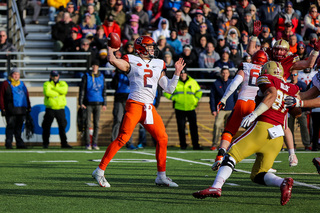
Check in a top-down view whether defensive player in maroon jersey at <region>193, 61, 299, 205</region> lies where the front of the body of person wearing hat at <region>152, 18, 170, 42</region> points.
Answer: yes

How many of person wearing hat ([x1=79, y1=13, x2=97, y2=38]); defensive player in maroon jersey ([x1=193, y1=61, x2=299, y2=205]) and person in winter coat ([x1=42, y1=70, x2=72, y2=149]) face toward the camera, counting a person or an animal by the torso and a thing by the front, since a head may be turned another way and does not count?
2

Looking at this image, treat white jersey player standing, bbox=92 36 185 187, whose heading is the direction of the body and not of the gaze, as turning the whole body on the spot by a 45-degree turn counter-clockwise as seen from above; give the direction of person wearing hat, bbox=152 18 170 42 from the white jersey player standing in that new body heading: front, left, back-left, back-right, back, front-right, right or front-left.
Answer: left

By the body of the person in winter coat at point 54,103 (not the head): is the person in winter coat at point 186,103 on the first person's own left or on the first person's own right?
on the first person's own left

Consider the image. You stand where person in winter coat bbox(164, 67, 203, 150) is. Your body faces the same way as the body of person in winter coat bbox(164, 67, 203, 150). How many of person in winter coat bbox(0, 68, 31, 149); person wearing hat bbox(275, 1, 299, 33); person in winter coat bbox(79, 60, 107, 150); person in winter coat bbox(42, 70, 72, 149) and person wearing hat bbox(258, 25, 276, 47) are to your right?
3

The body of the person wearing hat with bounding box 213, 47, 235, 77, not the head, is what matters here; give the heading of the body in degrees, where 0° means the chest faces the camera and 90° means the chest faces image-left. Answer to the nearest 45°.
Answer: approximately 0°

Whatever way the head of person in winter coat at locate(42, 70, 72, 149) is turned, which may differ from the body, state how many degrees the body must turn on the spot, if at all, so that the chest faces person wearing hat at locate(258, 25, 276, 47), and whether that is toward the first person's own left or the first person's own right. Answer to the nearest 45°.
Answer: approximately 90° to the first person's own left

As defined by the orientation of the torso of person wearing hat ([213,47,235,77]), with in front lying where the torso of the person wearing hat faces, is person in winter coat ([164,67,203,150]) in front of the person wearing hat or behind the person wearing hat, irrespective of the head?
in front
